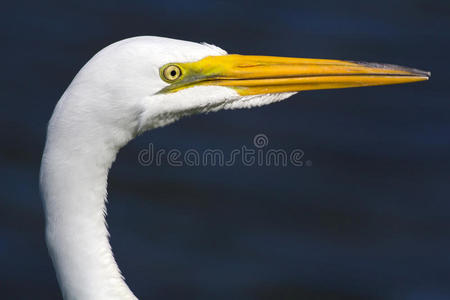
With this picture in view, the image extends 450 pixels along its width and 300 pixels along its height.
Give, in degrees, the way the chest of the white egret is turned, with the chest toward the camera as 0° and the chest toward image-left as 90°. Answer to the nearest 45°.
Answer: approximately 270°
